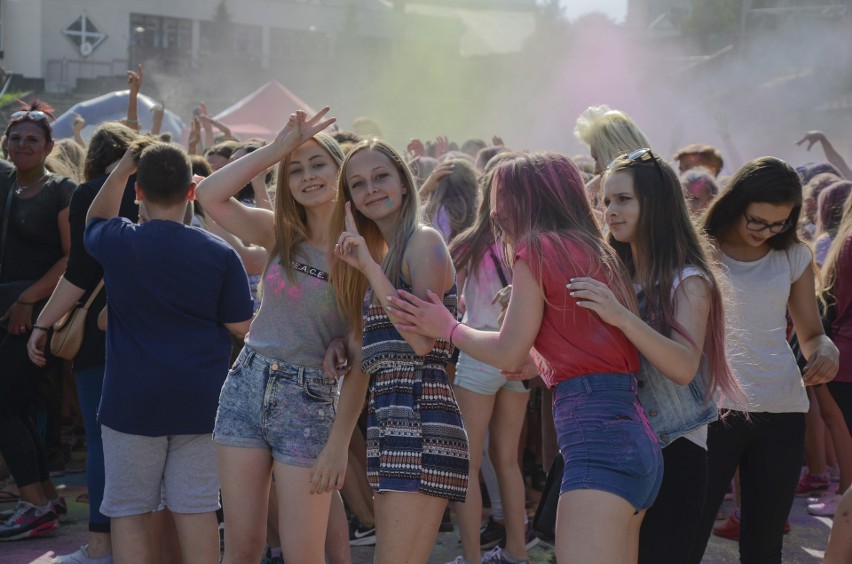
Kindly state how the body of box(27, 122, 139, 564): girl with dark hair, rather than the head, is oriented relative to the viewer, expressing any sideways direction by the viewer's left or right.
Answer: facing away from the viewer and to the left of the viewer

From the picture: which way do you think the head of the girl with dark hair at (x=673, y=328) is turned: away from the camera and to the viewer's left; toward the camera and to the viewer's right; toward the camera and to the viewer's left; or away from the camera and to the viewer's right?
toward the camera and to the viewer's left

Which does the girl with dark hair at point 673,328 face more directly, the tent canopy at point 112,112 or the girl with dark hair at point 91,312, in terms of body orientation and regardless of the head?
the girl with dark hair

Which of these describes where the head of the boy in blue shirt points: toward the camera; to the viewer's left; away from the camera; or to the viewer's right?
away from the camera

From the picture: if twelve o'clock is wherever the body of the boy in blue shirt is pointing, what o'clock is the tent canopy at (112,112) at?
The tent canopy is roughly at 12 o'clock from the boy in blue shirt.

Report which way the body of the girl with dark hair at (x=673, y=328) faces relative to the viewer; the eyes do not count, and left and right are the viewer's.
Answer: facing to the left of the viewer

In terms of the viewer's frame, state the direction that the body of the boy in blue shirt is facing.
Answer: away from the camera

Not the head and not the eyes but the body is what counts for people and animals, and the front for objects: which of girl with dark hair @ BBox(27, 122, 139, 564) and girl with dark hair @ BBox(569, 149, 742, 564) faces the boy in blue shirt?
girl with dark hair @ BBox(569, 149, 742, 564)
